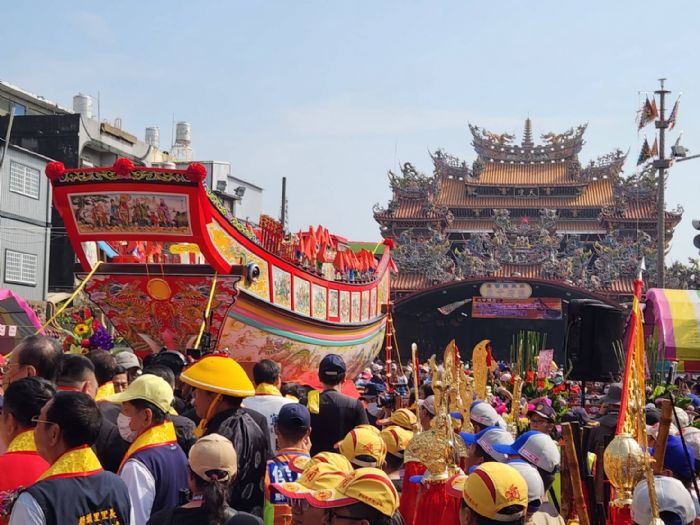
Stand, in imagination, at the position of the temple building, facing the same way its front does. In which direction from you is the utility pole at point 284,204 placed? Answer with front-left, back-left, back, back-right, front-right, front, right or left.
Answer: front-right

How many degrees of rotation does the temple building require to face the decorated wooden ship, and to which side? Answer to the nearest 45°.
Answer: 0° — it already faces it

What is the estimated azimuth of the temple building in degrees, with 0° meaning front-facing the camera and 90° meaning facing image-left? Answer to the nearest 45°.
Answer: approximately 0°

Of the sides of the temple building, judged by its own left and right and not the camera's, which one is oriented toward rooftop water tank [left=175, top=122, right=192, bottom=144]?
right

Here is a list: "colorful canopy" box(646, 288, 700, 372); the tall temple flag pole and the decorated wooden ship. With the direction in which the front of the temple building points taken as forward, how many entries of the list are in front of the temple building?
3
